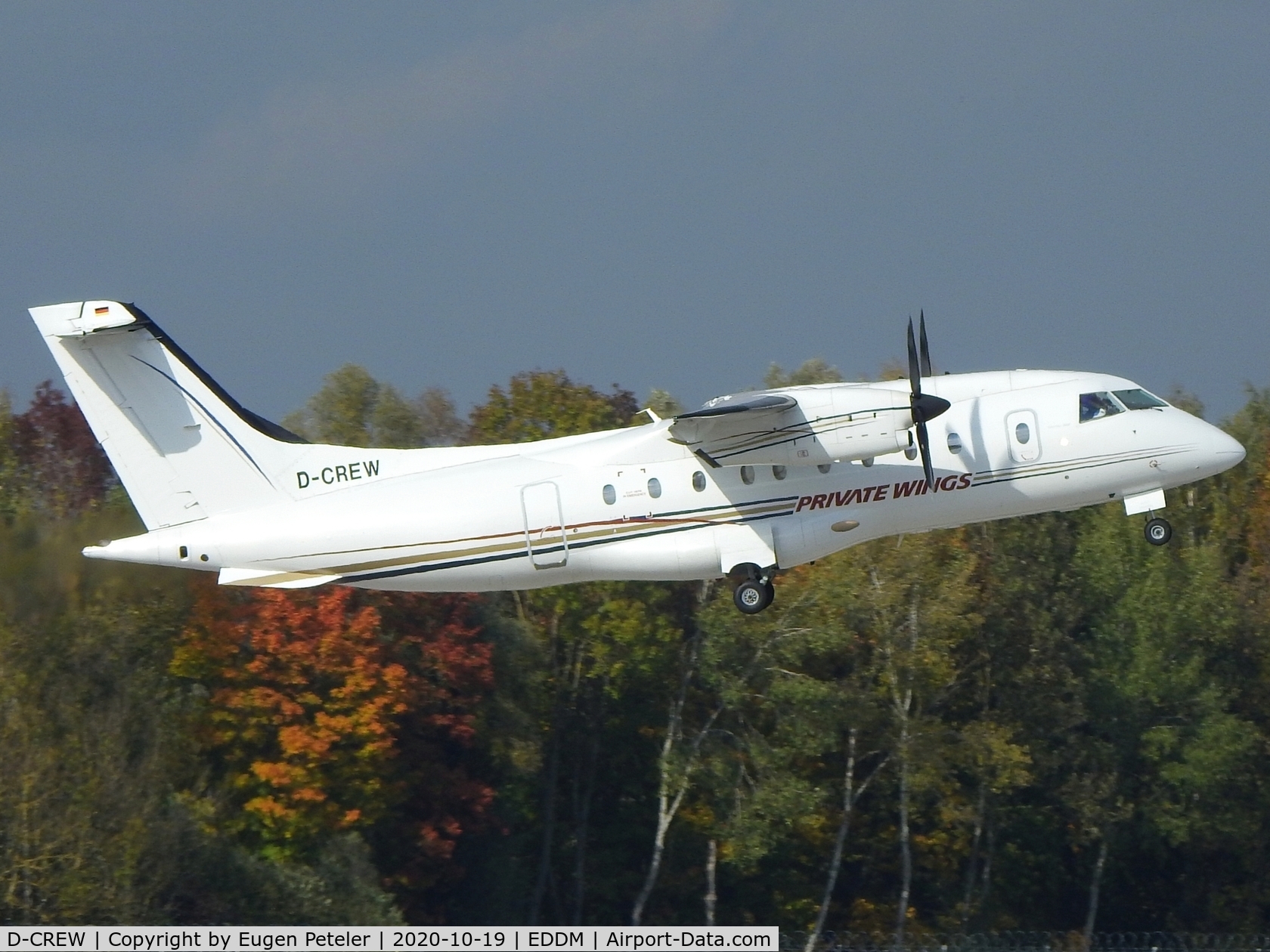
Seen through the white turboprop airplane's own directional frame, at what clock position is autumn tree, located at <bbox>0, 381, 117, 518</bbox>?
The autumn tree is roughly at 8 o'clock from the white turboprop airplane.

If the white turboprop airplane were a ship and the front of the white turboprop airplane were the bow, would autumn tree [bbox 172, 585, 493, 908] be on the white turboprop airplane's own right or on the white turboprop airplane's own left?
on the white turboprop airplane's own left

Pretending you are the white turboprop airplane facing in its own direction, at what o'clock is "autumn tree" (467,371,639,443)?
The autumn tree is roughly at 9 o'clock from the white turboprop airplane.

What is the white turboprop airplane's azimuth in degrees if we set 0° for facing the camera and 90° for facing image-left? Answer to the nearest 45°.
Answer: approximately 270°
